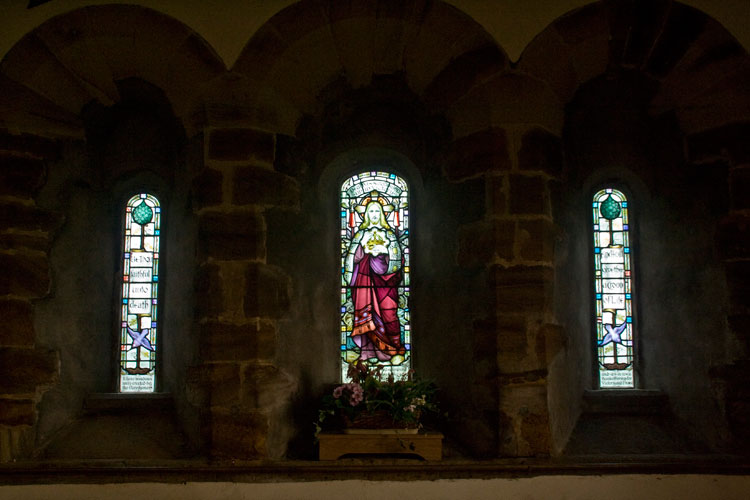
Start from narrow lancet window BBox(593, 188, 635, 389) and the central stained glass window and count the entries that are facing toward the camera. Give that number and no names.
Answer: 2

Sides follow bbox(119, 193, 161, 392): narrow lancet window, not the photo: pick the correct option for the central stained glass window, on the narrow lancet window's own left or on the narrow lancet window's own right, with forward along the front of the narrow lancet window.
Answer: on the narrow lancet window's own left

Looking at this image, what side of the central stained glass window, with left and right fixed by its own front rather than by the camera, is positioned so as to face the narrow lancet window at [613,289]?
left

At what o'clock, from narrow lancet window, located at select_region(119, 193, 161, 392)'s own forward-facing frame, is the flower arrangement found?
The flower arrangement is roughly at 10 o'clock from the narrow lancet window.

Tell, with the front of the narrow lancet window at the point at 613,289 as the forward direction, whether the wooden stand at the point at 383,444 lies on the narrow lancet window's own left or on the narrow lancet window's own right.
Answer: on the narrow lancet window's own right

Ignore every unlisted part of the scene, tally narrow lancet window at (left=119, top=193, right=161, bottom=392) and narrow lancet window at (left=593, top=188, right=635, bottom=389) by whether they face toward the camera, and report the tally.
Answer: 2

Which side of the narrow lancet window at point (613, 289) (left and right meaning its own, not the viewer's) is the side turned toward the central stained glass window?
right

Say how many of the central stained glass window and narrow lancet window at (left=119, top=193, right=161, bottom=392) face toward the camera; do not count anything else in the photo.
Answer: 2
